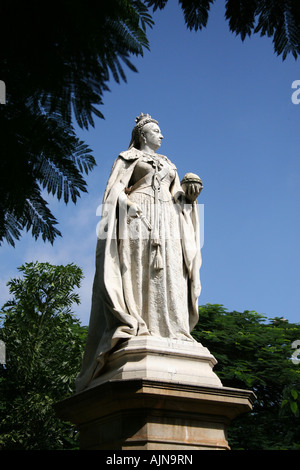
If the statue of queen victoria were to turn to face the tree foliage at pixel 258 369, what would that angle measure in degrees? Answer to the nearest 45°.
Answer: approximately 135° to its left

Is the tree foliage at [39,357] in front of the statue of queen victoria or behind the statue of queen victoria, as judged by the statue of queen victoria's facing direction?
behind

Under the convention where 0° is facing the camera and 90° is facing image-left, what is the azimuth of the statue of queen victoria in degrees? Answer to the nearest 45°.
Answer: approximately 315°

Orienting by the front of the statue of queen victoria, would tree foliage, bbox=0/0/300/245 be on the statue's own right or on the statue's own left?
on the statue's own right
